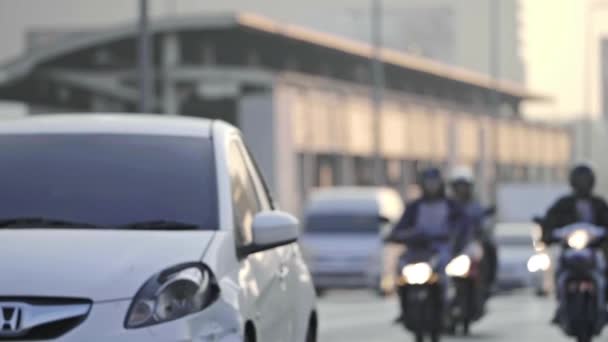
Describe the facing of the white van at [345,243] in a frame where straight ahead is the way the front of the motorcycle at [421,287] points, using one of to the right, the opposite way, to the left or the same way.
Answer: the same way

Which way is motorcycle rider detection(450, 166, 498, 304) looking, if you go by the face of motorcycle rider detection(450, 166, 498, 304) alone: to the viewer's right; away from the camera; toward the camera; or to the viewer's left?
toward the camera

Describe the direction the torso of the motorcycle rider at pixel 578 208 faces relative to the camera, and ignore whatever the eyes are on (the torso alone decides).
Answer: toward the camera

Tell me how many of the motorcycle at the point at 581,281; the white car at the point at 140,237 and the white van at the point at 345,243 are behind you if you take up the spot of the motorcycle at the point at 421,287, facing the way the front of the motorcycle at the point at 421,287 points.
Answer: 1

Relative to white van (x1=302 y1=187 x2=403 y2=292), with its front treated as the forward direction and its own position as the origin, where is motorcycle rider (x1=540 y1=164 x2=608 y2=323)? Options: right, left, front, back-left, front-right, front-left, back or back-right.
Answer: front

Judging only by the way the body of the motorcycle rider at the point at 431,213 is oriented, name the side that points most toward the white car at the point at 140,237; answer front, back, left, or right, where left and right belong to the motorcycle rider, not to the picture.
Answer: front

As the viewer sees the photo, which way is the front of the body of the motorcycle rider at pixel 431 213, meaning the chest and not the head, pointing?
toward the camera

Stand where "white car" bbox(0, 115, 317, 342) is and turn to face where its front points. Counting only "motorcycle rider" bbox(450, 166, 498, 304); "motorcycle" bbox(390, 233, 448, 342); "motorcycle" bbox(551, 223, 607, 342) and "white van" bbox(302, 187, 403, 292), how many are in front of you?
0

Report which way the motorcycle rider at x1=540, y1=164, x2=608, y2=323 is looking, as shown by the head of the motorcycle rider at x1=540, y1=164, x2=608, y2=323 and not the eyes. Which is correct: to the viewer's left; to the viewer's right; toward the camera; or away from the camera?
toward the camera

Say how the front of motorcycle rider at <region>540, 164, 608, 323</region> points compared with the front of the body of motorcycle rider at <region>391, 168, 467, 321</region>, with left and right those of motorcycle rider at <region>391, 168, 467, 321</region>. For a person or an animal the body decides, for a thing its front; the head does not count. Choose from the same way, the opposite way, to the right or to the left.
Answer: the same way

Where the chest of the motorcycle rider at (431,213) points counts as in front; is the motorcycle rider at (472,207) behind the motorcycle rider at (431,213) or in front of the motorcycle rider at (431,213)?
behind

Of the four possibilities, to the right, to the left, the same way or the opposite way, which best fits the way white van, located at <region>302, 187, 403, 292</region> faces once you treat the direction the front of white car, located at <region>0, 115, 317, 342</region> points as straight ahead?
the same way

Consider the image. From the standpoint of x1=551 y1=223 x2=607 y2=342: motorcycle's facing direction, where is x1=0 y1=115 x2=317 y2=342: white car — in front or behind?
in front
